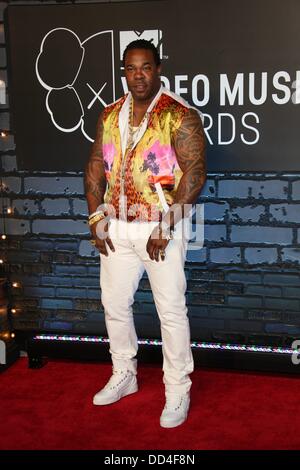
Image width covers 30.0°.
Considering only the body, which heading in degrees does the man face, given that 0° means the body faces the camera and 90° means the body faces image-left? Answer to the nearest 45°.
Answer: approximately 45°
